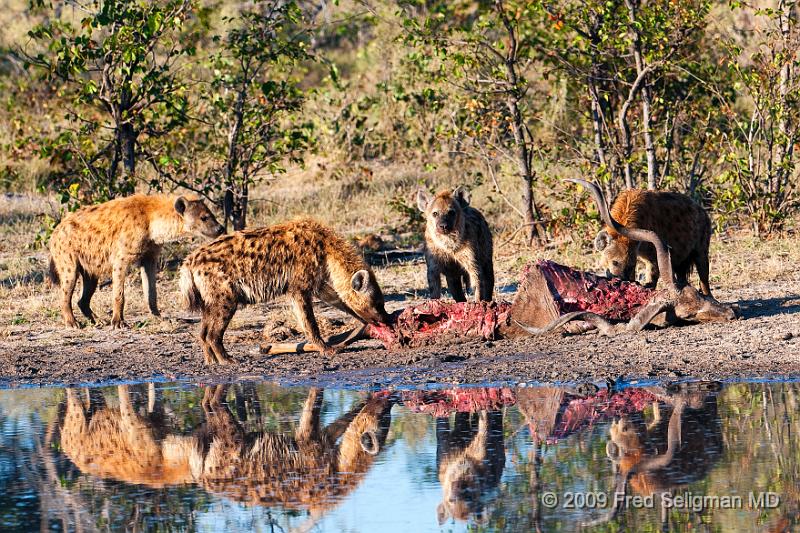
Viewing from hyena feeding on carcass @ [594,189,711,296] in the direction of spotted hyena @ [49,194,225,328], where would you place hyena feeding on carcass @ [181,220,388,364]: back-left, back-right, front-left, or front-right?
front-left

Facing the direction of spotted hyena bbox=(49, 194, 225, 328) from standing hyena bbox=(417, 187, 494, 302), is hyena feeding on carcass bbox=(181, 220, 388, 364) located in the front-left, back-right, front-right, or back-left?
front-left

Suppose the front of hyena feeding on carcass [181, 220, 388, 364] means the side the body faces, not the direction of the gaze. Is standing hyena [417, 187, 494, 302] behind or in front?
in front

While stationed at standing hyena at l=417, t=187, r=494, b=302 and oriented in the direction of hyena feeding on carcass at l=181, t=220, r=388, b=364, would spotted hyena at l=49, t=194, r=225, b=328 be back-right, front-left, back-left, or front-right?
front-right

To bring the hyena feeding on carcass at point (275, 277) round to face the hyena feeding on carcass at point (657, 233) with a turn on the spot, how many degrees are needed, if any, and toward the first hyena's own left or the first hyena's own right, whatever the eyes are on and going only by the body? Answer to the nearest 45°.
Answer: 0° — it already faces it

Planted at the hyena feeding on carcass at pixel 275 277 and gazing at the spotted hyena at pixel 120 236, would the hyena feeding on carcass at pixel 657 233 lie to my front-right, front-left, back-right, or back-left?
back-right

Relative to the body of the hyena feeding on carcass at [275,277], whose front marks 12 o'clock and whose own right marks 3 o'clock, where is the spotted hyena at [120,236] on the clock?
The spotted hyena is roughly at 8 o'clock from the hyena feeding on carcass.

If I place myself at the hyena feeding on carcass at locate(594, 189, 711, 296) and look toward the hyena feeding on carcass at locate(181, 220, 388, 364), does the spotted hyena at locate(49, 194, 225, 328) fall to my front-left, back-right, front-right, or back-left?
front-right

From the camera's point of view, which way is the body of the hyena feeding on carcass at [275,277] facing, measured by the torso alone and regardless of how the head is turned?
to the viewer's right

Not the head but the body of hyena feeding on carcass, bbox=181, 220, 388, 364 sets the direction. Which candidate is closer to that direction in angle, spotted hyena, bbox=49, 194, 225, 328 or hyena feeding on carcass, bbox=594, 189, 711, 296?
the hyena feeding on carcass

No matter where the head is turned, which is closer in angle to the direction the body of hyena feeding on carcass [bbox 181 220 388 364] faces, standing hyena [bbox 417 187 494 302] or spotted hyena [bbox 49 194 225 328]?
the standing hyena
